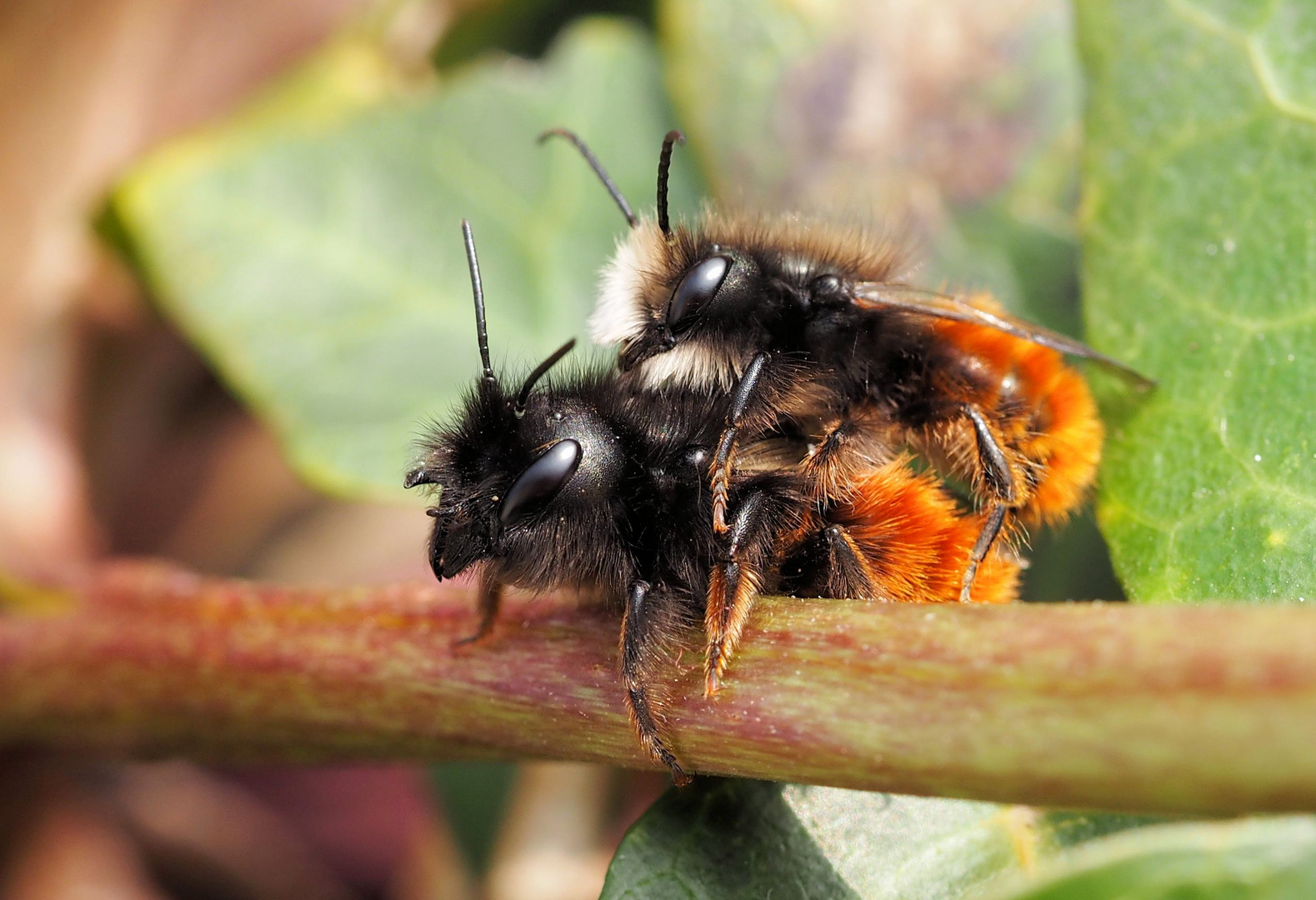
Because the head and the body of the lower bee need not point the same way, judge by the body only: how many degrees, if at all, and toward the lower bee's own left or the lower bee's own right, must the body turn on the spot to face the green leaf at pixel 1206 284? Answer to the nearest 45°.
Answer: approximately 180°

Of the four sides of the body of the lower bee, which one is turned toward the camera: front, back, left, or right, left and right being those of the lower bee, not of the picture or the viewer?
left
